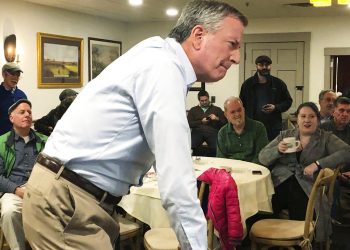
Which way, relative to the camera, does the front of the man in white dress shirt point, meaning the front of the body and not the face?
to the viewer's right

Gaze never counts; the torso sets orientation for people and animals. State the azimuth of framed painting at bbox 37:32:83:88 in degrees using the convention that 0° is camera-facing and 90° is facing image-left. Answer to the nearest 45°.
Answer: approximately 315°

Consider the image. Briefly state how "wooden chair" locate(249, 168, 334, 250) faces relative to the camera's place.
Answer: facing to the left of the viewer

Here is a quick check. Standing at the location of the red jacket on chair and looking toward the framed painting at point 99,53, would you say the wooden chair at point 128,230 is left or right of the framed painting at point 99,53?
left

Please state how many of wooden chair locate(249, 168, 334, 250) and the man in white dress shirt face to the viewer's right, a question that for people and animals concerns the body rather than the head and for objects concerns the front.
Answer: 1

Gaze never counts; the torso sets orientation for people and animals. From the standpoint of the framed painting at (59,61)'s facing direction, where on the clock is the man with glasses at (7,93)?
The man with glasses is roughly at 2 o'clock from the framed painting.

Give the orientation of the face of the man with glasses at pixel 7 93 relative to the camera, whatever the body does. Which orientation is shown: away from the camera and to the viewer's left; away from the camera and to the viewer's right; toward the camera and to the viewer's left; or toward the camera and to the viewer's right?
toward the camera and to the viewer's right
